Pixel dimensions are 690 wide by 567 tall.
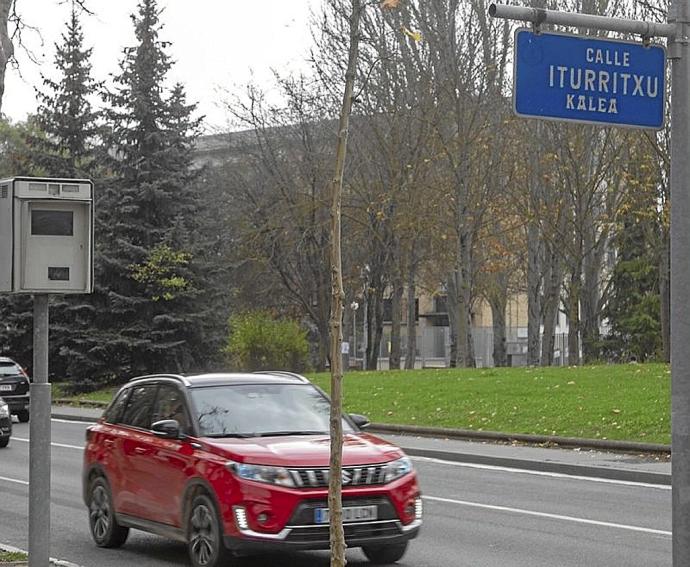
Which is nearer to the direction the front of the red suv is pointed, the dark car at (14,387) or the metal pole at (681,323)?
the metal pole

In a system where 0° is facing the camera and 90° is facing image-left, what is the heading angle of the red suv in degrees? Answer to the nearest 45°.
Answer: approximately 315°

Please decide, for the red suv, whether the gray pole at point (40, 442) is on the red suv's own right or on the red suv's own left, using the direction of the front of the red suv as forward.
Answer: on the red suv's own right

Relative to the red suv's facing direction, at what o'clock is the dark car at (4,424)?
The dark car is roughly at 7 o'clock from the red suv.

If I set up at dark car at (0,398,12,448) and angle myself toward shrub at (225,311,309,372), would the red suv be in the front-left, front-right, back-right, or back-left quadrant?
back-right

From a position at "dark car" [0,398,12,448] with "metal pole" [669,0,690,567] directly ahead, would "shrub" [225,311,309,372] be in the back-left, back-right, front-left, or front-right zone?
back-left

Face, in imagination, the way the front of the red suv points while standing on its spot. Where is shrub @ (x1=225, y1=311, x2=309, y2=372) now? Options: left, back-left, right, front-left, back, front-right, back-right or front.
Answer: back-left
